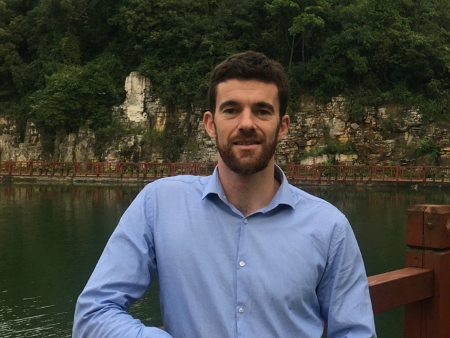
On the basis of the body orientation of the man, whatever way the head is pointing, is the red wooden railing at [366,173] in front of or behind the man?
behind

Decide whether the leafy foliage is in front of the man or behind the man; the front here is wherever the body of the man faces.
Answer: behind

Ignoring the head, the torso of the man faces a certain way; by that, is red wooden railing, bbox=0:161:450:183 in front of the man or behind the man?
behind

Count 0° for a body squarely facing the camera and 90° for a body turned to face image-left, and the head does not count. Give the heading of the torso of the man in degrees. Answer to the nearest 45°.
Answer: approximately 0°

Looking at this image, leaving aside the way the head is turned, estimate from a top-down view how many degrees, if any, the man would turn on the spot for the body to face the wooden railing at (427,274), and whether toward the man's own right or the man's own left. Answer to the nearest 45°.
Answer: approximately 135° to the man's own left
